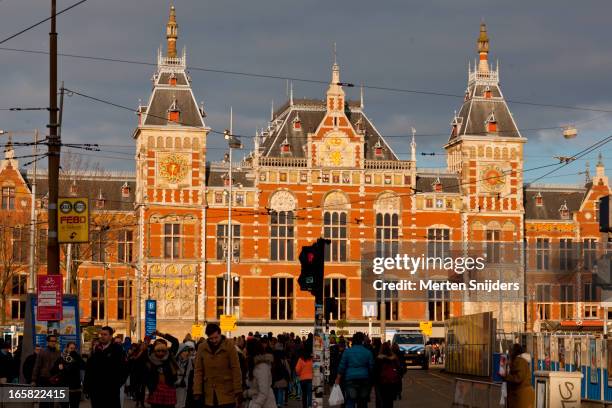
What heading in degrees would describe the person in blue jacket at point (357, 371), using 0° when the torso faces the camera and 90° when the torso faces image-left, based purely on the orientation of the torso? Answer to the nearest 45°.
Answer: approximately 180°

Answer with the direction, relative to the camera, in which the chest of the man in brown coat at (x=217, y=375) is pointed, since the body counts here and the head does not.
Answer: toward the camera

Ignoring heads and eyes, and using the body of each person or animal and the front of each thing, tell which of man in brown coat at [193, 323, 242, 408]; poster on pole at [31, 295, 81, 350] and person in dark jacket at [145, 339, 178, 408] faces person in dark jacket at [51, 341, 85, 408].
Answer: the poster on pole

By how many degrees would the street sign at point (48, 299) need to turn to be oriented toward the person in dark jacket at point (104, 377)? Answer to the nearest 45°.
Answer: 0° — it already faces them

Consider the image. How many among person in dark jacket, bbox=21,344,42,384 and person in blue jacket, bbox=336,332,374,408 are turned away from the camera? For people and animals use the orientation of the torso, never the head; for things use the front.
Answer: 1

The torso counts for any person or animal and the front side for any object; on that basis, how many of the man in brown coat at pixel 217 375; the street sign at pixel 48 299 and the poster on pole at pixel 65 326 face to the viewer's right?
0

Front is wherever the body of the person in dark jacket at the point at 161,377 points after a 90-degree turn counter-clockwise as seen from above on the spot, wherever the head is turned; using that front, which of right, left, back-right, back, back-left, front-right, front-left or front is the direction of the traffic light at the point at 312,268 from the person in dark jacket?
front-left

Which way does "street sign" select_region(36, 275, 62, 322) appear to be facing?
toward the camera
